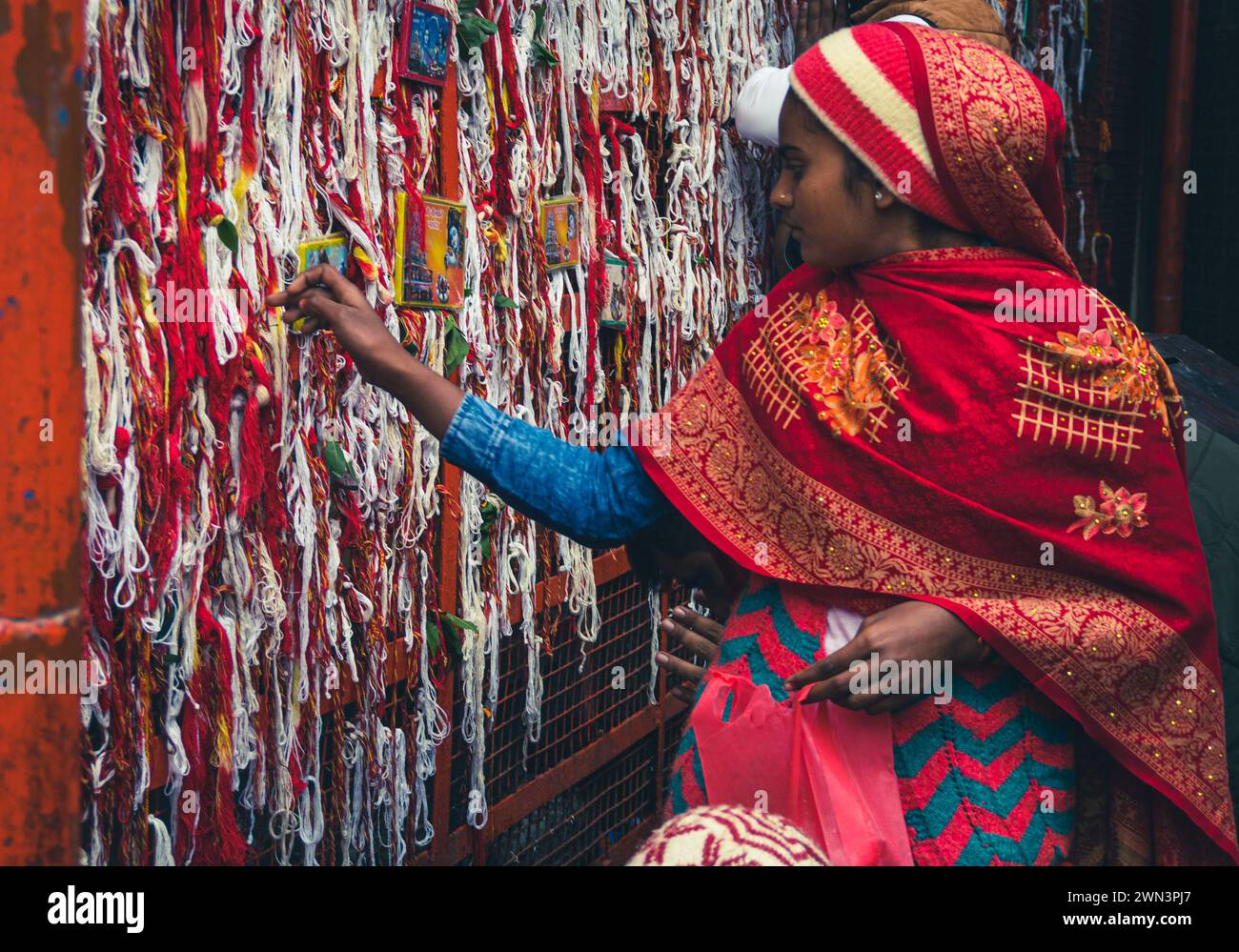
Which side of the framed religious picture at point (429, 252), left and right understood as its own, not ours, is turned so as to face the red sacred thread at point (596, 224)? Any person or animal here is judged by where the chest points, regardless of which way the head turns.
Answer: left

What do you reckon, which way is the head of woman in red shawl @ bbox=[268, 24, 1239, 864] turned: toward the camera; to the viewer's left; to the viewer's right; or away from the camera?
to the viewer's left

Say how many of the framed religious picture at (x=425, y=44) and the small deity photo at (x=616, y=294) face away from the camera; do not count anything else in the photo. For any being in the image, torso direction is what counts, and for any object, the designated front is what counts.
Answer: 0

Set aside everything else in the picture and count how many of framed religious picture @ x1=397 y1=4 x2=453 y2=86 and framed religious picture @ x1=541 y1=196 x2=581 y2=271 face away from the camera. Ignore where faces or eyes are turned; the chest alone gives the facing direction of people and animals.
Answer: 0

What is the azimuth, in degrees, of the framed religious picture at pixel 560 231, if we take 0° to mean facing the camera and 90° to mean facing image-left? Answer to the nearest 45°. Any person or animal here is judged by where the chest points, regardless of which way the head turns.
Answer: approximately 315°
